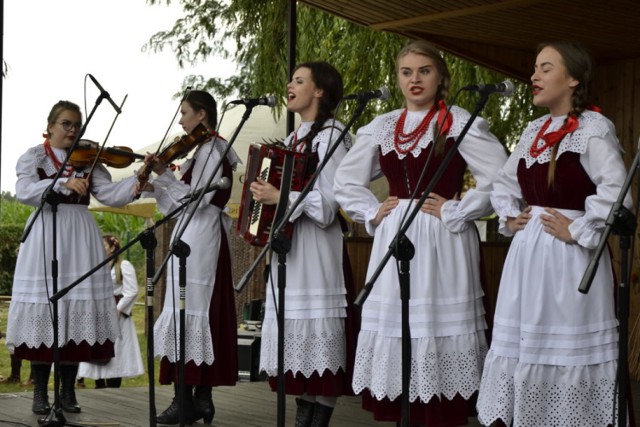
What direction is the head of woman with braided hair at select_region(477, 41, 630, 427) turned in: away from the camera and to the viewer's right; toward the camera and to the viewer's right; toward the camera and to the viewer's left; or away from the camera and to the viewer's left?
toward the camera and to the viewer's left

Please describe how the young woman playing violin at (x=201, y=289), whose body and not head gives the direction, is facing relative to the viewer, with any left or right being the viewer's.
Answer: facing to the left of the viewer

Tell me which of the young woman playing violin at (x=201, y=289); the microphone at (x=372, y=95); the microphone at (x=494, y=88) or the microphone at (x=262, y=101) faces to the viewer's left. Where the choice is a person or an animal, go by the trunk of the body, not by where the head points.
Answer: the young woman playing violin

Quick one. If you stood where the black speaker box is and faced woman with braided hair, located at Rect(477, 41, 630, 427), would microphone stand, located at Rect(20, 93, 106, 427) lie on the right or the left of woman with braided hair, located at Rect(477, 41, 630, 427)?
right

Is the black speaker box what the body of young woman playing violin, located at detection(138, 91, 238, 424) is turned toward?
no

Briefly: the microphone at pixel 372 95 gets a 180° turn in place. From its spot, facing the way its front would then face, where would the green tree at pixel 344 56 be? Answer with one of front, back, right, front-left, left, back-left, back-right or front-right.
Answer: right

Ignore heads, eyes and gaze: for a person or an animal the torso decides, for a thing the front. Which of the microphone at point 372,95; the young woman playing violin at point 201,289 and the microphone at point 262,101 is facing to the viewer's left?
the young woman playing violin

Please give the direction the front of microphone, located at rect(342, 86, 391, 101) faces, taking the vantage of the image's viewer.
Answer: facing to the right of the viewer

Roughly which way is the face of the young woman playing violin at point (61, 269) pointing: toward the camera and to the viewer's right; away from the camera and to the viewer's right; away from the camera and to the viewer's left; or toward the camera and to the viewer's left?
toward the camera and to the viewer's right

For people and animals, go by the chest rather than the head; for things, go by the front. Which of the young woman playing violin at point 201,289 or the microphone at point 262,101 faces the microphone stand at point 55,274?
the young woman playing violin

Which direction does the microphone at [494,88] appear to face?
to the viewer's right

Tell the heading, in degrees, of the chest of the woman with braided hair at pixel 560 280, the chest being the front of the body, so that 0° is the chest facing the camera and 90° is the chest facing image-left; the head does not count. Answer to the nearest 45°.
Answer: approximately 45°

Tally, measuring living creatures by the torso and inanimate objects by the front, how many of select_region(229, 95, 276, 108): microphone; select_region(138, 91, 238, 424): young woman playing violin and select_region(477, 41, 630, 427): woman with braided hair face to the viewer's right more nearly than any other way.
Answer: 1

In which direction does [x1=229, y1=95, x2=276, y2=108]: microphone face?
to the viewer's right
